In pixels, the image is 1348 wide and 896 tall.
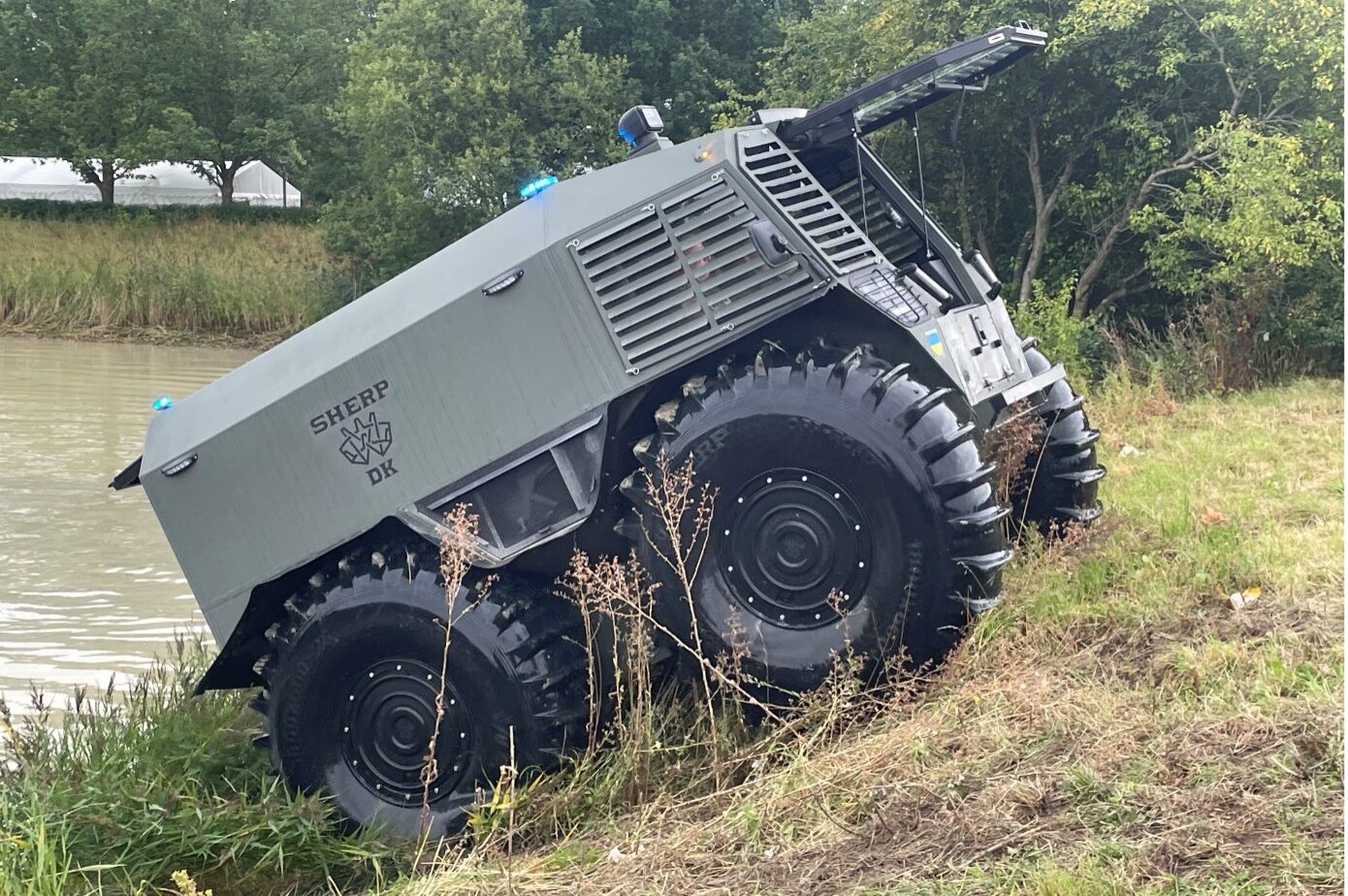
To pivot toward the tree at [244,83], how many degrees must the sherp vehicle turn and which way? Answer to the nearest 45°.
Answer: approximately 135° to its left

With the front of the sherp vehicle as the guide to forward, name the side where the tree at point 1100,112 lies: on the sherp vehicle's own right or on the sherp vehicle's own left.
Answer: on the sherp vehicle's own left

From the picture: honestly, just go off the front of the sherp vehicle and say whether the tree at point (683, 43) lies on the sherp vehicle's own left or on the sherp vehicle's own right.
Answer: on the sherp vehicle's own left

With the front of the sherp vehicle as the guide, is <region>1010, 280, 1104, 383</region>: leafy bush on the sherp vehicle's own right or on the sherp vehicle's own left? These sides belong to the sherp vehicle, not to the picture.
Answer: on the sherp vehicle's own left

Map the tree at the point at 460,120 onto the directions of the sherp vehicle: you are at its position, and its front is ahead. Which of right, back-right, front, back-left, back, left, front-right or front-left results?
back-left
